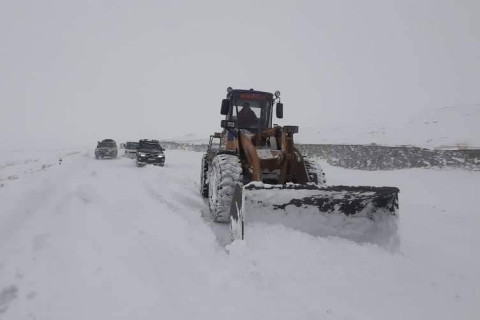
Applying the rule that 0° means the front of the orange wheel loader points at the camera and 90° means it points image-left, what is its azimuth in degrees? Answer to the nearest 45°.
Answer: approximately 315°

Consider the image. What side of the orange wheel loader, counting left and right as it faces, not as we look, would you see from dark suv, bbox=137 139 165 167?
back

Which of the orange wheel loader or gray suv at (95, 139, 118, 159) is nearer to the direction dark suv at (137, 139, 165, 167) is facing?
the orange wheel loader

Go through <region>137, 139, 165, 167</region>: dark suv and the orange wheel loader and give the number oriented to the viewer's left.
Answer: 0

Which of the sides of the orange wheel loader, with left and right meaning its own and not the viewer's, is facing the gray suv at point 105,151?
back

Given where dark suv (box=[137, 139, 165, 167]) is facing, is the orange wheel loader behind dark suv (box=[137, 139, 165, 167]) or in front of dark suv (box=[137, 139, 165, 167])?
in front

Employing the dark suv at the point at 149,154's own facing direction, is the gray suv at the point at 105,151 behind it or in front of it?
behind

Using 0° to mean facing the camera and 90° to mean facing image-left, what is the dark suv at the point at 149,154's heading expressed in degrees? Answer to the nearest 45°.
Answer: approximately 0°
